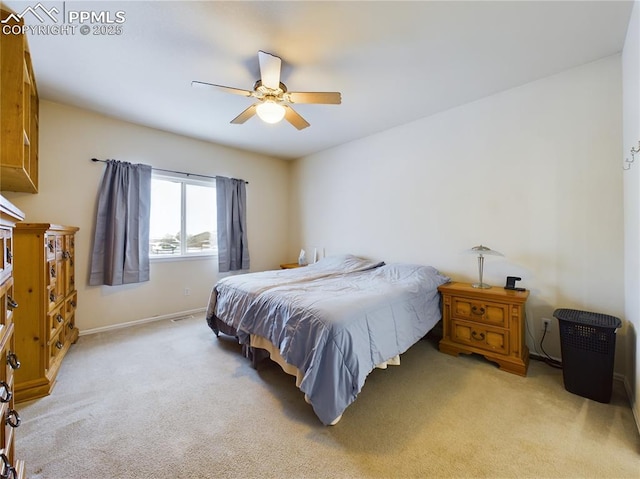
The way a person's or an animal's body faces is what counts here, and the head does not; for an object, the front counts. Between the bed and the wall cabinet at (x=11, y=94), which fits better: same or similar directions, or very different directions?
very different directions

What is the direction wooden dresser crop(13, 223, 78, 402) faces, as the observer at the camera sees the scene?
facing to the right of the viewer

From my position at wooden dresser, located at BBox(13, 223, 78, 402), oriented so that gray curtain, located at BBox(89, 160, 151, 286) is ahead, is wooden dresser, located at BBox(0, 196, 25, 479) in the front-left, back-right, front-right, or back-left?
back-right

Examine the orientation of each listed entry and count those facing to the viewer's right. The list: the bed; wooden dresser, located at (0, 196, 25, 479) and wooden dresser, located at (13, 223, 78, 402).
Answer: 2

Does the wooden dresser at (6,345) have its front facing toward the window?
no

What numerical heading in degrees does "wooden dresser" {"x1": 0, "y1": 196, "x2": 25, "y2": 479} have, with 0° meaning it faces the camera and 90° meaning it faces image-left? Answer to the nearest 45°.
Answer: approximately 270°

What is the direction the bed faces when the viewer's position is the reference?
facing the viewer and to the left of the viewer

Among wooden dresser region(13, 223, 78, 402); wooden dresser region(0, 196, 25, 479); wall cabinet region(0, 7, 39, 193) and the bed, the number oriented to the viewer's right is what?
3

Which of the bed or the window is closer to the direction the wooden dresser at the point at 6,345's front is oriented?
the bed

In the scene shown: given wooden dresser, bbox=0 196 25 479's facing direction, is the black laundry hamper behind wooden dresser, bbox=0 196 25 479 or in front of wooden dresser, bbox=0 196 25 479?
in front

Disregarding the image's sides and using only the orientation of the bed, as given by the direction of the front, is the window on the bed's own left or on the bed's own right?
on the bed's own right

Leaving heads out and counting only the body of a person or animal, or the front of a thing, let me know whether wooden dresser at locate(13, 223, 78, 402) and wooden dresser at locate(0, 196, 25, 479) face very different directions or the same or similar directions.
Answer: same or similar directions

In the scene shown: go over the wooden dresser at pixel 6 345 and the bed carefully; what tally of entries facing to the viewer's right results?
1

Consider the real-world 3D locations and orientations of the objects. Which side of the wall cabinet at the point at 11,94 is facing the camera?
right

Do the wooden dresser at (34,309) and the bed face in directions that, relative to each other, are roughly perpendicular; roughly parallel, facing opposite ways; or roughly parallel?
roughly parallel, facing opposite ways

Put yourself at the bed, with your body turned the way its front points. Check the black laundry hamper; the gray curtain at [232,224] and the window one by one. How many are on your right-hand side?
2
